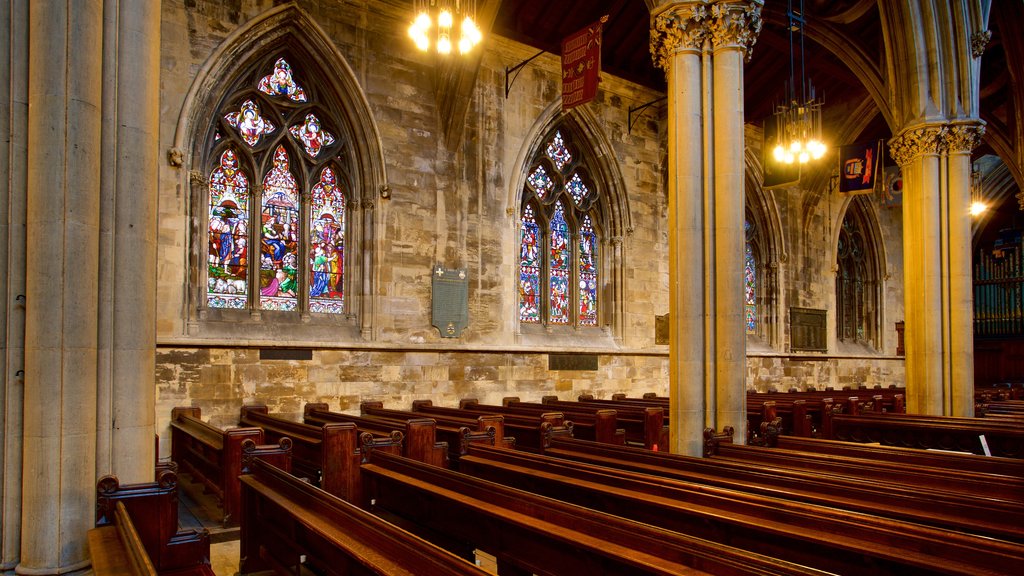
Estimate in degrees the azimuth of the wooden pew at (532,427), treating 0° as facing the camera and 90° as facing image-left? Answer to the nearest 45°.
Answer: approximately 225°

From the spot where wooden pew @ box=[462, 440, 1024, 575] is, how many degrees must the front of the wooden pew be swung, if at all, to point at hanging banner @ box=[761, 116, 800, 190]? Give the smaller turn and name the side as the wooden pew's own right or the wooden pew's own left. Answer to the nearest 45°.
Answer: approximately 45° to the wooden pew's own left

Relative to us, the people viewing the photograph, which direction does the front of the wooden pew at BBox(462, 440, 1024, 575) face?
facing away from the viewer and to the right of the viewer

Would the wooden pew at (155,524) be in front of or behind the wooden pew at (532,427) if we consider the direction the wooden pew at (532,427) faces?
behind

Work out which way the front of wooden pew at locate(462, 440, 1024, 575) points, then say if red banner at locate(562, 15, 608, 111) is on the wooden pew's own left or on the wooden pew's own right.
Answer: on the wooden pew's own left

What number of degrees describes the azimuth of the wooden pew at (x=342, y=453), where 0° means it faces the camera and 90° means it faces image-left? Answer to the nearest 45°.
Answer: approximately 225°
